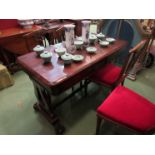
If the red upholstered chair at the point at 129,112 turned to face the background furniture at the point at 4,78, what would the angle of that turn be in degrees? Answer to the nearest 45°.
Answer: approximately 45° to its left

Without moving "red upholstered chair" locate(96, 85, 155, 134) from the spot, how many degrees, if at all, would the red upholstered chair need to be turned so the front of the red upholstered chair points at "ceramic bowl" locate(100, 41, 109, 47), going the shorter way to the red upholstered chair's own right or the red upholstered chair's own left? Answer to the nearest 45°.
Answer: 0° — it already faces it

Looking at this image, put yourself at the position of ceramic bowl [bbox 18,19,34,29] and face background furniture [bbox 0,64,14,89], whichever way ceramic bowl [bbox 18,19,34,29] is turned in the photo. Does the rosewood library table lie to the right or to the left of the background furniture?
left

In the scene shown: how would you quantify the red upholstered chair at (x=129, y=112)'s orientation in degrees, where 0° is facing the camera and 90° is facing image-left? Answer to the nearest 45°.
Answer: approximately 135°
